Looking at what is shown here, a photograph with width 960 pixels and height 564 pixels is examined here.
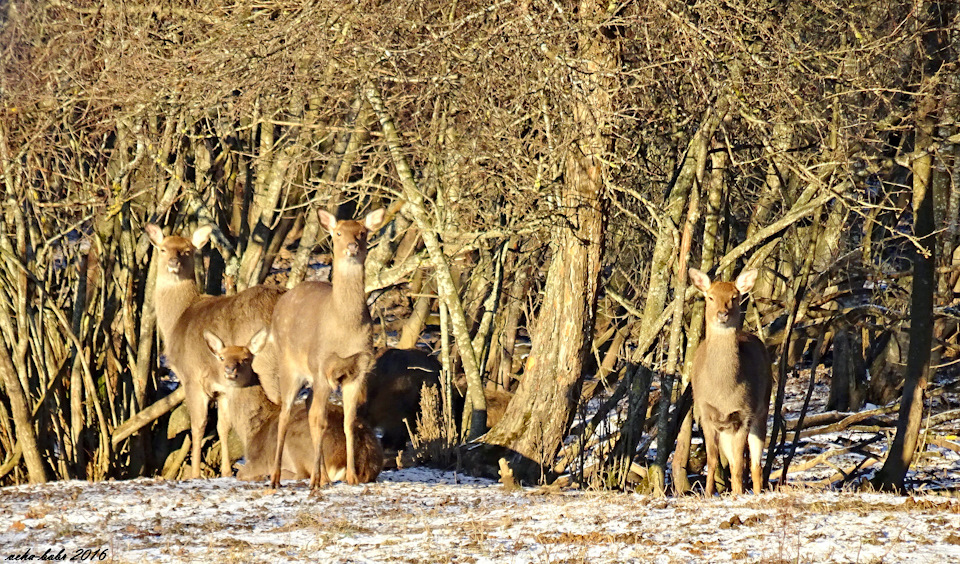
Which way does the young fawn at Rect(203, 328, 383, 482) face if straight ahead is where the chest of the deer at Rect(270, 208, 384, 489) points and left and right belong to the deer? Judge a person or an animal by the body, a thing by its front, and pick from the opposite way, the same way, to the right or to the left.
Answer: to the right

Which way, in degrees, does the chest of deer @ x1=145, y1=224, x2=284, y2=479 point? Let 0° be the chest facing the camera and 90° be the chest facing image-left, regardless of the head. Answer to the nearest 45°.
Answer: approximately 45°

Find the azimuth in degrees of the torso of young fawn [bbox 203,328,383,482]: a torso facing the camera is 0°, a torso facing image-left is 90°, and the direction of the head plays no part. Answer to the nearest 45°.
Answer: approximately 45°

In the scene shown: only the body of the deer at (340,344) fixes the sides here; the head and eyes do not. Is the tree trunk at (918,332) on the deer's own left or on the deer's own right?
on the deer's own left

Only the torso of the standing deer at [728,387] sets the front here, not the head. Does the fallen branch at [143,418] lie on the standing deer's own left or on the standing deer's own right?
on the standing deer's own right

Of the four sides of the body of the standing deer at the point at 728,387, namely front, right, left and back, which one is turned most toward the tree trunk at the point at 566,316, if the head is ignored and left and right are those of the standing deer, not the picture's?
right

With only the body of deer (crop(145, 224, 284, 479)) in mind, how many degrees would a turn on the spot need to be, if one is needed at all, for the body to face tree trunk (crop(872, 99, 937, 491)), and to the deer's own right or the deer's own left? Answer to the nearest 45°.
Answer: approximately 135° to the deer's own left

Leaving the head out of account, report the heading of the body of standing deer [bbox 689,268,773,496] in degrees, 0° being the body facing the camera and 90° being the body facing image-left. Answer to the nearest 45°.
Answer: approximately 0°

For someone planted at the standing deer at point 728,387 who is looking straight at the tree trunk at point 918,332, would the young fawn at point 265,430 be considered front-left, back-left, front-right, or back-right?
back-left
